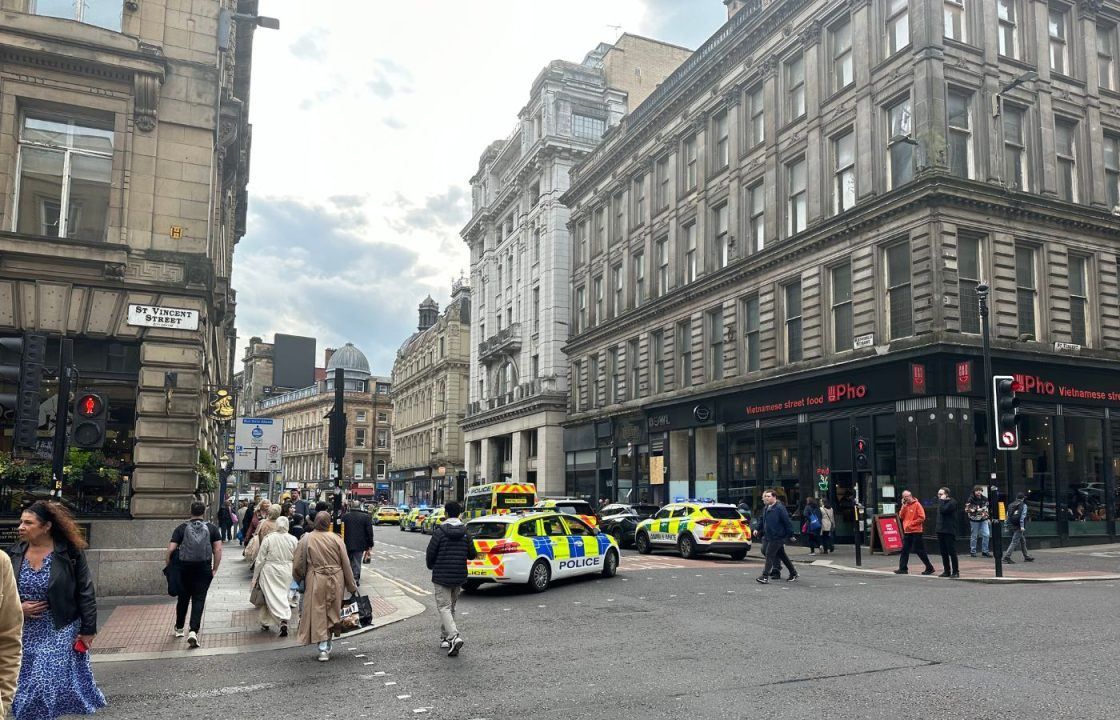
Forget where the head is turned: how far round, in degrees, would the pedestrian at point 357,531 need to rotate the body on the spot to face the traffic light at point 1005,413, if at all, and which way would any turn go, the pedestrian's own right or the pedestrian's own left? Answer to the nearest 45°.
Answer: approximately 90° to the pedestrian's own right

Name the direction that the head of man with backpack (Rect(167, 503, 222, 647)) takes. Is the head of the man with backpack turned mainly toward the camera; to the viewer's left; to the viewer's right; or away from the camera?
away from the camera

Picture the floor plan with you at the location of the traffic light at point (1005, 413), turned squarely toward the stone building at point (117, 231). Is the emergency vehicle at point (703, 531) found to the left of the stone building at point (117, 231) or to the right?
right

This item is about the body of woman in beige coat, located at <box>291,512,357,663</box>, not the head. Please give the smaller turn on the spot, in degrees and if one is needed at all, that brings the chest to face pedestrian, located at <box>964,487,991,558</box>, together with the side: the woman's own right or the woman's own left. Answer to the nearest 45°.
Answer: approximately 45° to the woman's own right

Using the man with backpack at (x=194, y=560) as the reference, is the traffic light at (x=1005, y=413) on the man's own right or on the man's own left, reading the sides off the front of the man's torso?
on the man's own right

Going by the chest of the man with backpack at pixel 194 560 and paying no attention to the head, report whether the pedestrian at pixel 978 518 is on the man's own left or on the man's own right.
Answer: on the man's own right

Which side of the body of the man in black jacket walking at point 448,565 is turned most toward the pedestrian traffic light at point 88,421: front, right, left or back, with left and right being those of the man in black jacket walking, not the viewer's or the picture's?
left

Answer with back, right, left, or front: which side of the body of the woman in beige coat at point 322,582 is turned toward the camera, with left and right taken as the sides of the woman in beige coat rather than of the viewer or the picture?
back

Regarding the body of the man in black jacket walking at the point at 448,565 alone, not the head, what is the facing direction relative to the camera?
away from the camera

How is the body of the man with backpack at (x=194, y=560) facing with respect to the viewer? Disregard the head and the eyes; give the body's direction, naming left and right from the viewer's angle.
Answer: facing away from the viewer
